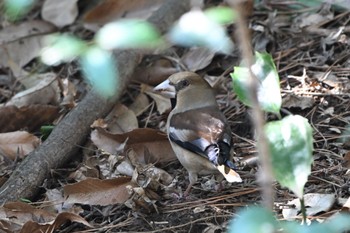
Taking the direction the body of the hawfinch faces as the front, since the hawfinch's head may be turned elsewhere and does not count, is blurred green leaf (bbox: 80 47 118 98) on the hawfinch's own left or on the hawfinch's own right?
on the hawfinch's own left

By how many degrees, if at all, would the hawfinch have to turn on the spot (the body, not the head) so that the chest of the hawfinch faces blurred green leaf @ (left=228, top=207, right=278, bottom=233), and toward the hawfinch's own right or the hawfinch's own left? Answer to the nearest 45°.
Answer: approximately 135° to the hawfinch's own left

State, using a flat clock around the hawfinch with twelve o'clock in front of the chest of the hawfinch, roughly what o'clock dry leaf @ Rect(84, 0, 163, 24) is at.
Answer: The dry leaf is roughly at 1 o'clock from the hawfinch.

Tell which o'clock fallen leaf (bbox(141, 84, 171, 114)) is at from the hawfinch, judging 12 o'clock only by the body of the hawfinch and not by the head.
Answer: The fallen leaf is roughly at 1 o'clock from the hawfinch.

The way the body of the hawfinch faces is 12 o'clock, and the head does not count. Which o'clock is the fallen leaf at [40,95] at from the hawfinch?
The fallen leaf is roughly at 12 o'clock from the hawfinch.

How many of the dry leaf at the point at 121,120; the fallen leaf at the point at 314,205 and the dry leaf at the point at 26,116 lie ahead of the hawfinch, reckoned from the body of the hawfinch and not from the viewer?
2

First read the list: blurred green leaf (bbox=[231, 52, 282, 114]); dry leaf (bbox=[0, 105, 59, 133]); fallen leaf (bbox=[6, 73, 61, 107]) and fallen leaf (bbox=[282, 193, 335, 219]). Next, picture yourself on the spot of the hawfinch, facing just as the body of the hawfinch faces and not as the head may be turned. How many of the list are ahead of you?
2

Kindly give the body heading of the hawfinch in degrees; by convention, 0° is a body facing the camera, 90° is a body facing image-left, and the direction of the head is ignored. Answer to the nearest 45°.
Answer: approximately 135°

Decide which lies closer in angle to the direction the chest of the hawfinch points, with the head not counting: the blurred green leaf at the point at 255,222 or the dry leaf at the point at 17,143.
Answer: the dry leaf
